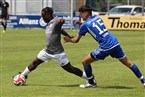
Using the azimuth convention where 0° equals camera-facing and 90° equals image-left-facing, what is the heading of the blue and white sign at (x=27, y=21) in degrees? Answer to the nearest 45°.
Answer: approximately 0°

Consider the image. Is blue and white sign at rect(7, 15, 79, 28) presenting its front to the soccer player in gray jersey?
yes

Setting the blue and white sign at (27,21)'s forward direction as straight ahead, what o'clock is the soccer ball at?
The soccer ball is roughly at 12 o'clock from the blue and white sign.
